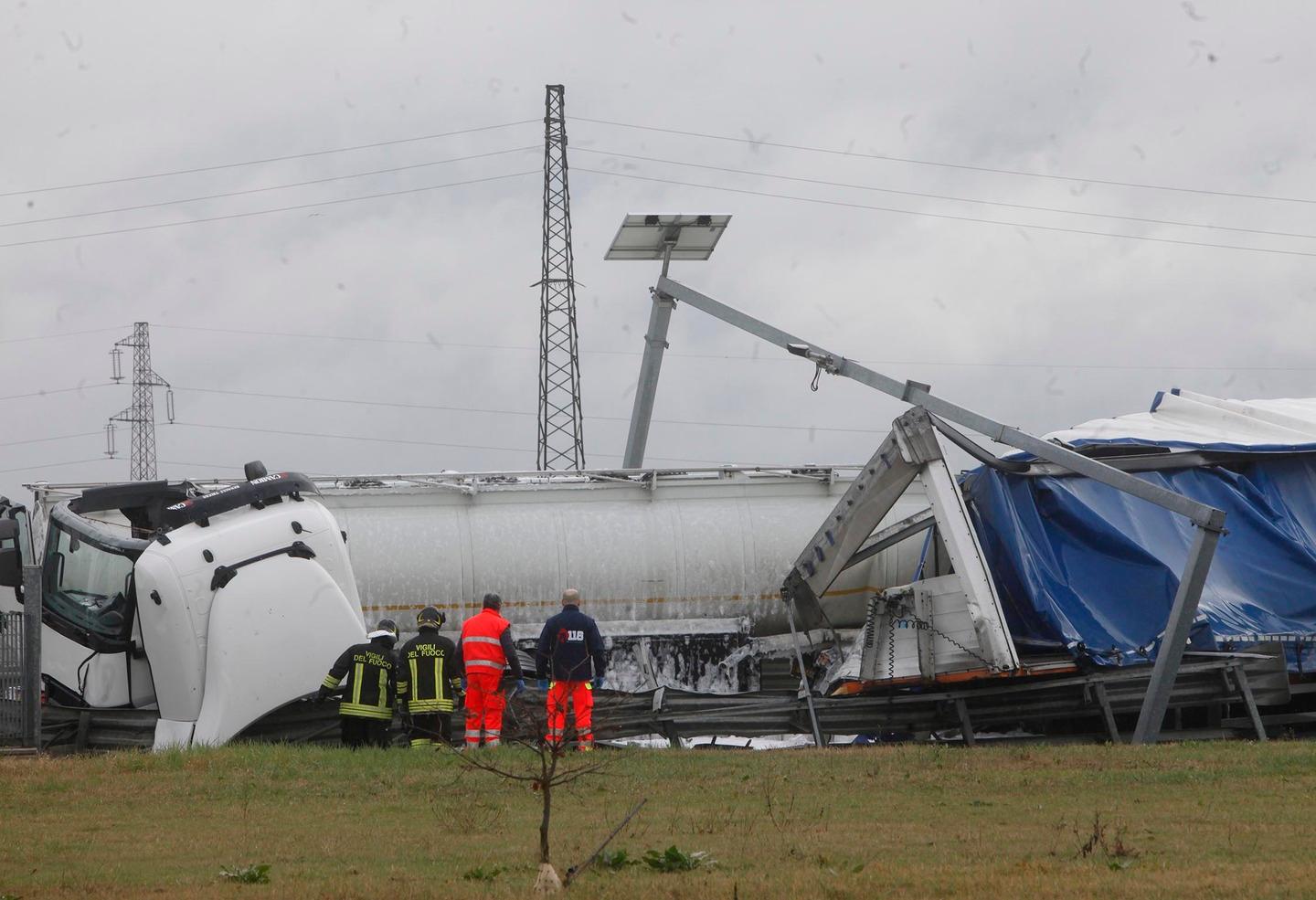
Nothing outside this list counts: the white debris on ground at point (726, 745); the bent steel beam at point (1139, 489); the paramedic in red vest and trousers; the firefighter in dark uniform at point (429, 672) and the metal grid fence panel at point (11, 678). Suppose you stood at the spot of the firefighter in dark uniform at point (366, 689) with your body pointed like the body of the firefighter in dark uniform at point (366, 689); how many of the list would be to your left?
1

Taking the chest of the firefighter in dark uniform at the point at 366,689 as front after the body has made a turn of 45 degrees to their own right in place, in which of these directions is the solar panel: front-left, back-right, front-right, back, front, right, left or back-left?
front

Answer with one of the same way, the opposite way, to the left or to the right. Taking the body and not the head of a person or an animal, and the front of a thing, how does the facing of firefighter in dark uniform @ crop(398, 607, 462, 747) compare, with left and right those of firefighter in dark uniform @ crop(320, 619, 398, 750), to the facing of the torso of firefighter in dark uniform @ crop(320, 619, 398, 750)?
the same way

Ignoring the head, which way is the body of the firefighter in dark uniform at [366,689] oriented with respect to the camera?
away from the camera

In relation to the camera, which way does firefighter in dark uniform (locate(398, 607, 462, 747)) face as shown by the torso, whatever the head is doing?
away from the camera

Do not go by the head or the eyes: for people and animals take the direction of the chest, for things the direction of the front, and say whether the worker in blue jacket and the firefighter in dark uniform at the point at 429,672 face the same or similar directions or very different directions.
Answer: same or similar directions

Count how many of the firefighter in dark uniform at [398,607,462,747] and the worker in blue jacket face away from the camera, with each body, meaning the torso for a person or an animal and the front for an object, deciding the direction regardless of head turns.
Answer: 2

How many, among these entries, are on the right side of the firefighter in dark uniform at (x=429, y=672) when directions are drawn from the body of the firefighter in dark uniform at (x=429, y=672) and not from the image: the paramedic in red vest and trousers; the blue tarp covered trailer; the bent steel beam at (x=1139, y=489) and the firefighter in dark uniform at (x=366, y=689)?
3

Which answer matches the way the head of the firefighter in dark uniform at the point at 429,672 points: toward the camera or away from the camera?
away from the camera

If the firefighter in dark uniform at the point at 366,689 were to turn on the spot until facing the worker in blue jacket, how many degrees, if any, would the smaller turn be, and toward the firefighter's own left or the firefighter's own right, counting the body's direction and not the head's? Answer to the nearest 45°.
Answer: approximately 90° to the firefighter's own right

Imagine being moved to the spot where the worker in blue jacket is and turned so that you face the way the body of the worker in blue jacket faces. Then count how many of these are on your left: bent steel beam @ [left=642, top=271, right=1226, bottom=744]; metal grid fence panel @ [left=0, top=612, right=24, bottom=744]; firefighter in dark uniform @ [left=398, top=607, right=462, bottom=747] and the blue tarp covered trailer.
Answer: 2

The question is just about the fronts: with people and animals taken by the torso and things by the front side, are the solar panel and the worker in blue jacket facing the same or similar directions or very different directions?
same or similar directions

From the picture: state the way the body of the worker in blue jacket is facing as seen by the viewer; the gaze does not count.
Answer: away from the camera

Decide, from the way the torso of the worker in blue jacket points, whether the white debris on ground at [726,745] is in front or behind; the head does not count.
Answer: in front

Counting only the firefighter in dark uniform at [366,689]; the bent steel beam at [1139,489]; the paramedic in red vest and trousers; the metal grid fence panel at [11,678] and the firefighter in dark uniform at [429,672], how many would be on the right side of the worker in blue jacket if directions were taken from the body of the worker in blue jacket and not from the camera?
1

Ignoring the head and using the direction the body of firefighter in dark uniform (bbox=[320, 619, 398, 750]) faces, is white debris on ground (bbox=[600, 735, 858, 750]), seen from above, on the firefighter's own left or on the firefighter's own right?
on the firefighter's own right

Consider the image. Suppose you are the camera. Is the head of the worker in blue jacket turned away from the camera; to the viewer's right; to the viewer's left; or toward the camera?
away from the camera
